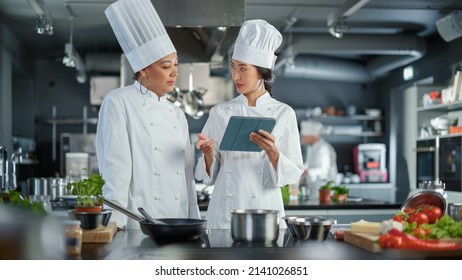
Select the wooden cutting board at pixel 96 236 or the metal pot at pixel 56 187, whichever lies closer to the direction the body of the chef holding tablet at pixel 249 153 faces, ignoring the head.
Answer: the wooden cutting board

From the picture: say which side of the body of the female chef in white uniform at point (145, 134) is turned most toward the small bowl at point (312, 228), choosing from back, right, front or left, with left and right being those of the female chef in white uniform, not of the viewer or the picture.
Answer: front

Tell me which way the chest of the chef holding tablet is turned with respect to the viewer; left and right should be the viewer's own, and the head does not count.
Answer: facing the viewer

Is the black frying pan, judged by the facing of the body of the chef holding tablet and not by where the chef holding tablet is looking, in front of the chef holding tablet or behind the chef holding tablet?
in front

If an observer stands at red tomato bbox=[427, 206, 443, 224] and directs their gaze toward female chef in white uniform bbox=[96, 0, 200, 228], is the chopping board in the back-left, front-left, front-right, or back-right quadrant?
front-left

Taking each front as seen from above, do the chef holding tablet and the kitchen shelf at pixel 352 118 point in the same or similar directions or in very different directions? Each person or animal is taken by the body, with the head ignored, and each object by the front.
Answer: same or similar directions

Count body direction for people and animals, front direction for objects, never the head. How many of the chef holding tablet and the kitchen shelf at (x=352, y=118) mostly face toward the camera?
2

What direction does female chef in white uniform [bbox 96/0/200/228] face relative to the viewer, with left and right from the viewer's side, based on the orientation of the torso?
facing the viewer and to the right of the viewer

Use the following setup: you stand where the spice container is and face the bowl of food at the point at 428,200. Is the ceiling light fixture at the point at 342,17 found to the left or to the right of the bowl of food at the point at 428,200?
left

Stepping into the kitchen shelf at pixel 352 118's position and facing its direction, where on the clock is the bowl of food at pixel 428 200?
The bowl of food is roughly at 12 o'clock from the kitchen shelf.

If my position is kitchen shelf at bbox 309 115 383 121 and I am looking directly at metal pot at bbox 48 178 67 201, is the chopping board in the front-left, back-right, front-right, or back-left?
front-left

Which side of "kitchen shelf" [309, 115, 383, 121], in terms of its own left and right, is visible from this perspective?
front

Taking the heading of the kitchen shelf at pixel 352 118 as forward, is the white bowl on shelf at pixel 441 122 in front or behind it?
in front

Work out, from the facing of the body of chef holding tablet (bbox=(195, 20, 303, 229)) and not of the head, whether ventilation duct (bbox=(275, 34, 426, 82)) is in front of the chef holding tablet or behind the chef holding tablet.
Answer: behind
